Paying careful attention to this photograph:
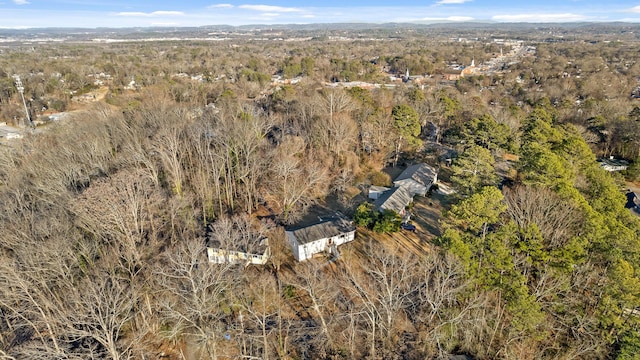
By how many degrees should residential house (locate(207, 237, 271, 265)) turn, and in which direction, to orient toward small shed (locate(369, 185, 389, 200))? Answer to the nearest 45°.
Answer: approximately 135° to its left

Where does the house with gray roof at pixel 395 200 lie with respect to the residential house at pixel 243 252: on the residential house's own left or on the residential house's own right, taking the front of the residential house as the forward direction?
on the residential house's own left

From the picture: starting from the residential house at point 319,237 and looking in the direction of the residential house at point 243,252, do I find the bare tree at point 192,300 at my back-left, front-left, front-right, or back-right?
front-left

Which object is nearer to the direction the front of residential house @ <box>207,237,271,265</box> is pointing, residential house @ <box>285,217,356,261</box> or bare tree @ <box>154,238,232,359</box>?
the bare tree

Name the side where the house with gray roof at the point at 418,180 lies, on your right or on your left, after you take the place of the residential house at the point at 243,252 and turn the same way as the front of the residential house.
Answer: on your left

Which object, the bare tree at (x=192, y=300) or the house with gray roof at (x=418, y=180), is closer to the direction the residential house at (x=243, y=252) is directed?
the bare tree

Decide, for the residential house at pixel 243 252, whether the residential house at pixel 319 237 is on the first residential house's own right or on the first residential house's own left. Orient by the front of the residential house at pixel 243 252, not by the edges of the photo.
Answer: on the first residential house's own left

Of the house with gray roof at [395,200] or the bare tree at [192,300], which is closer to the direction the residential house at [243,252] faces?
the bare tree

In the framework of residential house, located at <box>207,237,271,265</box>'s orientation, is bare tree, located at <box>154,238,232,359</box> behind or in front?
in front

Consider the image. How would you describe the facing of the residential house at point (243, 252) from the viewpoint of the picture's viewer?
facing the viewer
